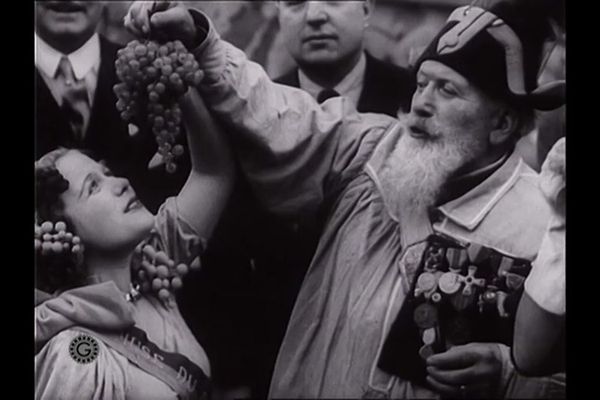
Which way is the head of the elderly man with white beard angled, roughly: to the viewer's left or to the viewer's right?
to the viewer's left

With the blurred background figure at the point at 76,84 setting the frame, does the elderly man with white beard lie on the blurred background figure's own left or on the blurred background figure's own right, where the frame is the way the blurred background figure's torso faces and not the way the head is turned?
on the blurred background figure's own left

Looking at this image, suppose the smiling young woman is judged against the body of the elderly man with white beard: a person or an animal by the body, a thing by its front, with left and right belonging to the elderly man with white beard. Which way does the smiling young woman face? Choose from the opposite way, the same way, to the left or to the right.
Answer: to the left

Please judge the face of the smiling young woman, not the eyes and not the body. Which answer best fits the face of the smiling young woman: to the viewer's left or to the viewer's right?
to the viewer's right

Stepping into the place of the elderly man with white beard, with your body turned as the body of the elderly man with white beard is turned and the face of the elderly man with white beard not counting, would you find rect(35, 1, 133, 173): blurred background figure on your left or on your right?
on your right

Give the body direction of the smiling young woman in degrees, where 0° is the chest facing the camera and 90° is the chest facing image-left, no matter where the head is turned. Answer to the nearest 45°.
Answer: approximately 315°

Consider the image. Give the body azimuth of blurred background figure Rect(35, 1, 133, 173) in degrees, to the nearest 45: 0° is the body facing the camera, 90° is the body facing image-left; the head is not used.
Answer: approximately 0°

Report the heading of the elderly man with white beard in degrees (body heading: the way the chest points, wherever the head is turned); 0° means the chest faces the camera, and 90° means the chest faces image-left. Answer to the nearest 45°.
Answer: approximately 45°
